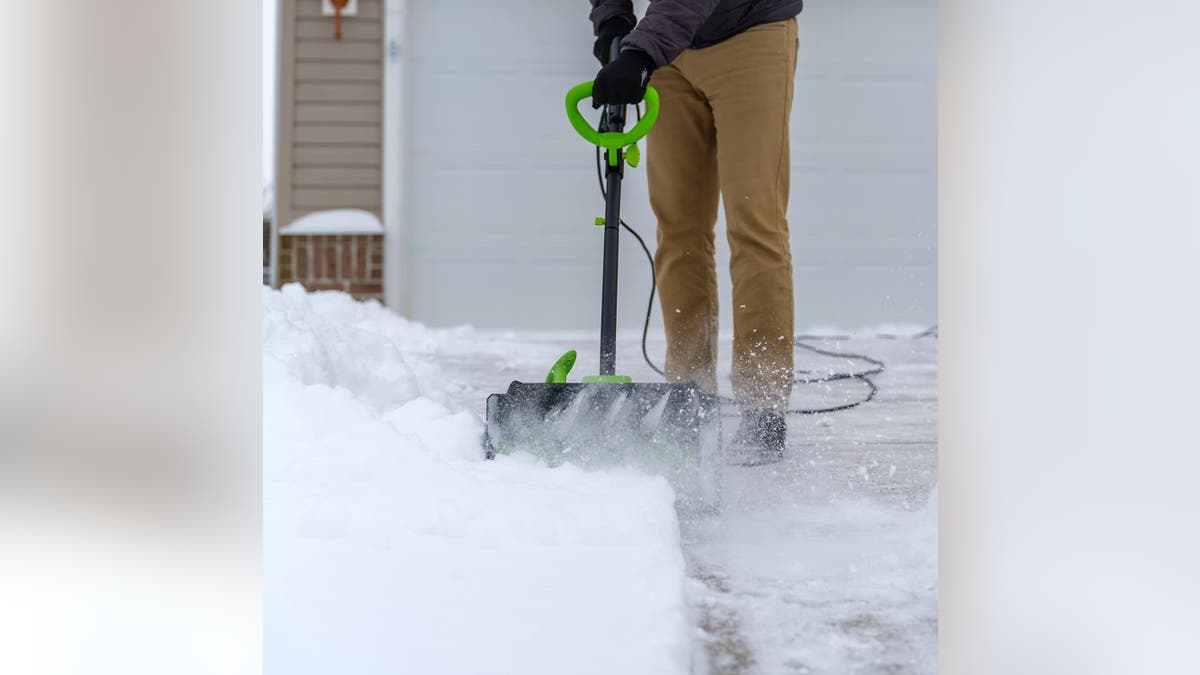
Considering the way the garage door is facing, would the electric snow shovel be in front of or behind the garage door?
in front

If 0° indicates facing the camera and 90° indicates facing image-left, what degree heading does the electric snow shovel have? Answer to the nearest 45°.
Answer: approximately 0°

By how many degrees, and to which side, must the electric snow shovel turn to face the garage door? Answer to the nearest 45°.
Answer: approximately 180°

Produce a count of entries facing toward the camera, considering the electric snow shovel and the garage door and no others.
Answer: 2
